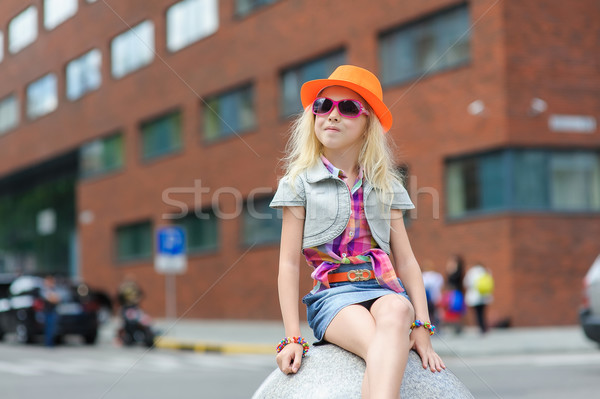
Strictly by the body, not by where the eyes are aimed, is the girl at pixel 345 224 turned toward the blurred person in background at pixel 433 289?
no

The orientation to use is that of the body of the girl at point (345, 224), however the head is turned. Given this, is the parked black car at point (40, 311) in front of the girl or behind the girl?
behind

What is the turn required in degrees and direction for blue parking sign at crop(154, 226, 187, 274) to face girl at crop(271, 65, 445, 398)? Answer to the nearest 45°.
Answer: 0° — it already faces them

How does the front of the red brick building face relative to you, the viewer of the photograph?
facing the viewer and to the left of the viewer

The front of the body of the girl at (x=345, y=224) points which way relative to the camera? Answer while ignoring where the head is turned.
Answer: toward the camera

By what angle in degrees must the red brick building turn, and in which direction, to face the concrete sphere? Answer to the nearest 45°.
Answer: approximately 45° to its left

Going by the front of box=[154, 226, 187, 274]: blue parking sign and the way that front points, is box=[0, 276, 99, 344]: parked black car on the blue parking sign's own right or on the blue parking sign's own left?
on the blue parking sign's own right

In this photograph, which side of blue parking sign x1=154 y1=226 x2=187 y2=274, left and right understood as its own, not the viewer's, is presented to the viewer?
front

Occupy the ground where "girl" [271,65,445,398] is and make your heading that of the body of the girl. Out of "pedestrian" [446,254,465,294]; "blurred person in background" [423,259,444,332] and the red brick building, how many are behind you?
3

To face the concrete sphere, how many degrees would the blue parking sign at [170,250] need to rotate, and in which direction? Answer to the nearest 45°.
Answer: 0° — it already faces it

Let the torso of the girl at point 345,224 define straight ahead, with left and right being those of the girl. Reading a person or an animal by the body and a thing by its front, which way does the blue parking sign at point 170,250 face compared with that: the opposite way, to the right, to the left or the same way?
the same way

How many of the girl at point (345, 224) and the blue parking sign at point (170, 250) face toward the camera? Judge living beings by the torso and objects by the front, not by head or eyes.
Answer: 2
